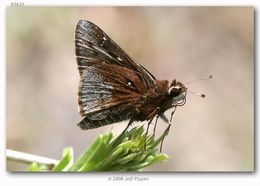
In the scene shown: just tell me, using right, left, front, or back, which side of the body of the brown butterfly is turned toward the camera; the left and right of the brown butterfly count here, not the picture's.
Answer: right
